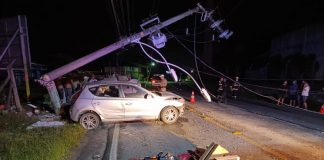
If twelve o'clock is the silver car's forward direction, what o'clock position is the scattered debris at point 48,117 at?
The scattered debris is roughly at 7 o'clock from the silver car.

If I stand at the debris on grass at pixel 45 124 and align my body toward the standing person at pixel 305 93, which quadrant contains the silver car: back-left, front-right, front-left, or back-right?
front-right

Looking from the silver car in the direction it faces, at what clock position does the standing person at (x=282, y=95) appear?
The standing person is roughly at 11 o'clock from the silver car.

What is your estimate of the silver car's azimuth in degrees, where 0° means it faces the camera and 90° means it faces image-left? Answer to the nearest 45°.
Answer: approximately 270°

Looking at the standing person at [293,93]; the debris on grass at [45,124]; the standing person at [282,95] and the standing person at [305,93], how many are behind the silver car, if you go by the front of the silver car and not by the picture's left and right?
1

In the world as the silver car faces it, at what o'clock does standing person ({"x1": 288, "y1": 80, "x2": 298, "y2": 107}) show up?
The standing person is roughly at 11 o'clock from the silver car.

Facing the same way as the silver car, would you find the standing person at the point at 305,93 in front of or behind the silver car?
in front

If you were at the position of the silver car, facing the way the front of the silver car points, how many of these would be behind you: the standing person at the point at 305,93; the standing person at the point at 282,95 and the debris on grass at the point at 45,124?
1

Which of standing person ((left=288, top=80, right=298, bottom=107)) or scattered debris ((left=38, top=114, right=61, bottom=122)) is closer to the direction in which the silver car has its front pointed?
the standing person

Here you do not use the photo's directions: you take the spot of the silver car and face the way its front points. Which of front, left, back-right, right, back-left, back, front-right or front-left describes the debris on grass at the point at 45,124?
back
